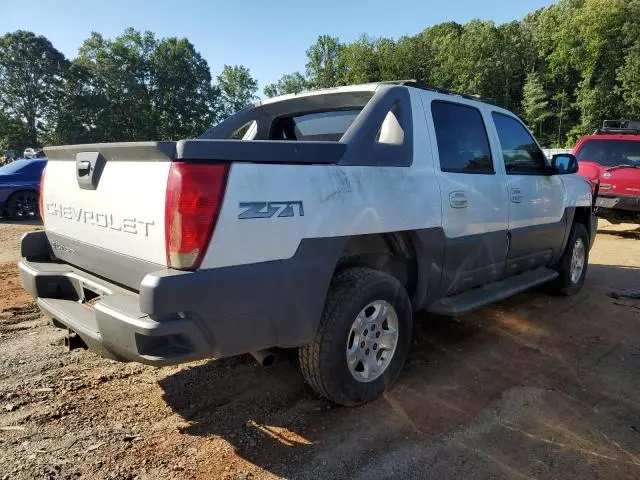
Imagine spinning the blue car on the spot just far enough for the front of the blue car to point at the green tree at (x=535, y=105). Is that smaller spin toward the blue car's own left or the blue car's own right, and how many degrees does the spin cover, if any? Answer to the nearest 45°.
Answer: approximately 180°

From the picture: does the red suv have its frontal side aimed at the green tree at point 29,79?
no

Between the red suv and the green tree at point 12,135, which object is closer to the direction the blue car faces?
the green tree

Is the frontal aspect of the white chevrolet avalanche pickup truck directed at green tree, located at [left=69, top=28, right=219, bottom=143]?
no

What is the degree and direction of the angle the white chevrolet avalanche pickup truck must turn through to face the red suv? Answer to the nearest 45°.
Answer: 0° — it already faces it

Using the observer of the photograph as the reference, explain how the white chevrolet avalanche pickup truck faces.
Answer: facing away from the viewer and to the right of the viewer

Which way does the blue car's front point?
to the viewer's left
